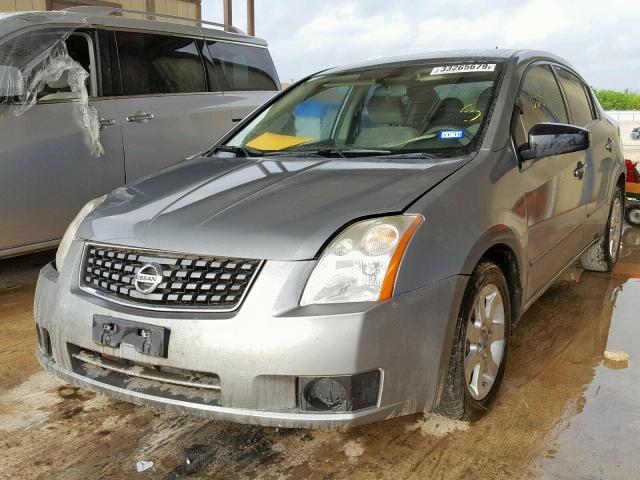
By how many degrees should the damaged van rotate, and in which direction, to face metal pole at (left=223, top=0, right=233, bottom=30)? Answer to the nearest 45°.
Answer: approximately 135° to its right

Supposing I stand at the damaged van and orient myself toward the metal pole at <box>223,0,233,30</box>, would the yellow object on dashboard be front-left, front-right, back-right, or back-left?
back-right

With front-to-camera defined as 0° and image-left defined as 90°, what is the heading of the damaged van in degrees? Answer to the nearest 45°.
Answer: approximately 45°

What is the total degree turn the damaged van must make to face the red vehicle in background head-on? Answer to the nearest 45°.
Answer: approximately 135° to its left

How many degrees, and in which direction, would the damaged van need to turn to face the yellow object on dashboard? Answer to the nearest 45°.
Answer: approximately 90° to its left

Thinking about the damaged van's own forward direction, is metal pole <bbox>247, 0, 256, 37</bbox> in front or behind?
behind

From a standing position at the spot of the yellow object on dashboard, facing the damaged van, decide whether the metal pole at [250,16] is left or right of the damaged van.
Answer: right

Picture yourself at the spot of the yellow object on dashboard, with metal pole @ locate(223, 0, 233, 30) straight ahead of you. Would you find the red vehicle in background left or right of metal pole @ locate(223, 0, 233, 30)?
right
